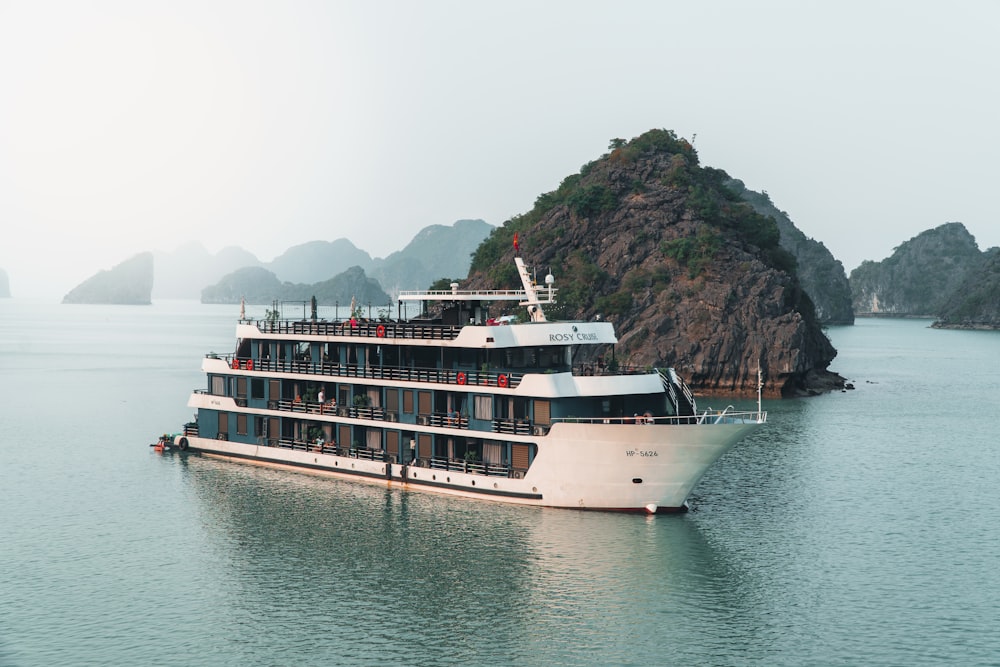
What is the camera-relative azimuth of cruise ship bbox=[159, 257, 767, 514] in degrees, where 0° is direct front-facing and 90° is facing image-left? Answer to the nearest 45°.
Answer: approximately 315°
